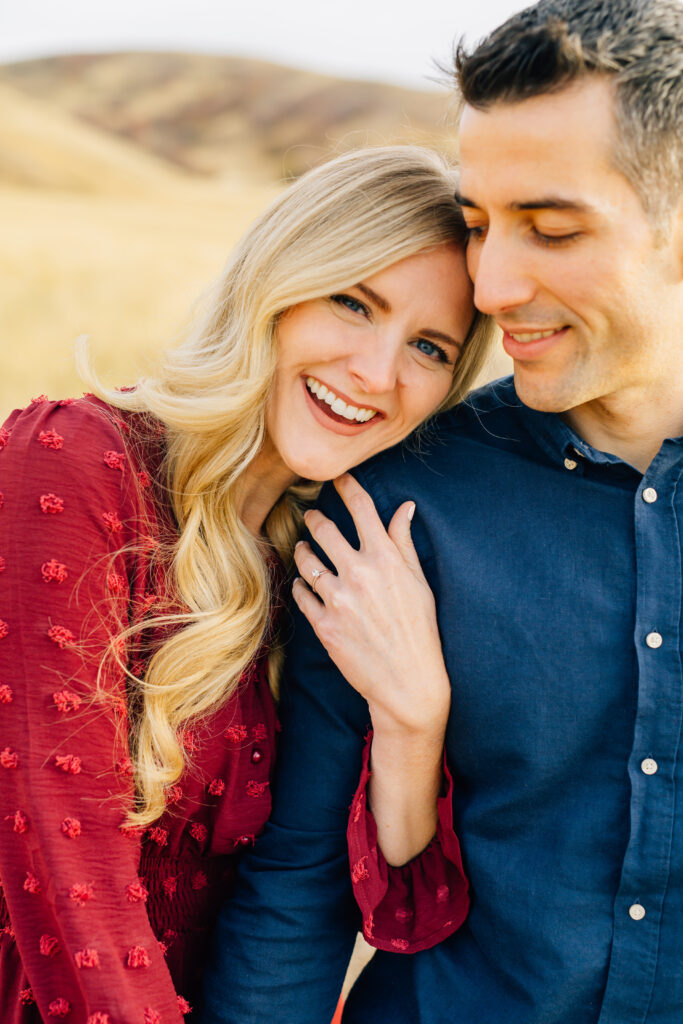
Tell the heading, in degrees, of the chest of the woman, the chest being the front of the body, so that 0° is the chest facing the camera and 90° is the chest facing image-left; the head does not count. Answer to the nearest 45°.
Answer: approximately 315°

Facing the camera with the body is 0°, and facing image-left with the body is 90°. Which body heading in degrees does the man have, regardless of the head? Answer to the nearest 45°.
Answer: approximately 0°

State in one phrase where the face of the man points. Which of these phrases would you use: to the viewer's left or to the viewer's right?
to the viewer's left
